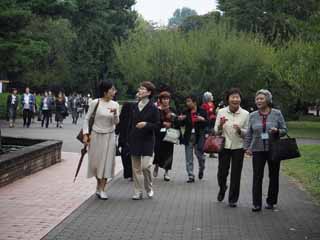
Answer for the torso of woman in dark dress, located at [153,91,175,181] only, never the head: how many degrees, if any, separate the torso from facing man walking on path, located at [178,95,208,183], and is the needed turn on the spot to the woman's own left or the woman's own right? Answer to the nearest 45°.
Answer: approximately 90° to the woman's own left

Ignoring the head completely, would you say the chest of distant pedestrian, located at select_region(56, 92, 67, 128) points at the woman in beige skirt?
yes

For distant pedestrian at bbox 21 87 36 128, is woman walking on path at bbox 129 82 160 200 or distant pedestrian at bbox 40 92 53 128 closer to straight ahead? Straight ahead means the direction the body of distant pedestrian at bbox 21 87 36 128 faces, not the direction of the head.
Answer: the woman walking on path

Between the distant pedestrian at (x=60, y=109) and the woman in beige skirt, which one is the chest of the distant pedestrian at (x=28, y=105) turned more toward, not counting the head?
the woman in beige skirt

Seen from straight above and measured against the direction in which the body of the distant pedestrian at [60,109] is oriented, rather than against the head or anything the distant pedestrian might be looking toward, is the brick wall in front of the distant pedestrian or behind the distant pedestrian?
in front

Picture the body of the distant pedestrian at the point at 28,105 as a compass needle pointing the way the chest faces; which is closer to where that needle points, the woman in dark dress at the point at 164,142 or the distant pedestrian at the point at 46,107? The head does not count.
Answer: the woman in dark dress

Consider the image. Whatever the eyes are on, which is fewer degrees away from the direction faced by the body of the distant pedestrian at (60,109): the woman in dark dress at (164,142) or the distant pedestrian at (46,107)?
the woman in dark dress

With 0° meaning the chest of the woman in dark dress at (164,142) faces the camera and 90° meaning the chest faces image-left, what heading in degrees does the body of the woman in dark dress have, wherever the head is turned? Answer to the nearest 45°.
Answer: approximately 0°

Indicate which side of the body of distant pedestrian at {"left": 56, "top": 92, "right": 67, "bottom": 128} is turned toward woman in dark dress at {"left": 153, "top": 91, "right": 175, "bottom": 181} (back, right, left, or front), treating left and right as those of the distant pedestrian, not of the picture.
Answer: front
